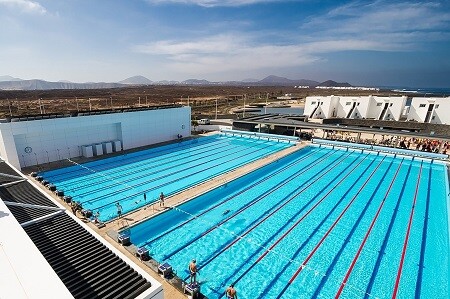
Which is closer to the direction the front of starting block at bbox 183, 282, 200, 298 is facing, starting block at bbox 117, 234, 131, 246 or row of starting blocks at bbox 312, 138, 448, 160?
the row of starting blocks

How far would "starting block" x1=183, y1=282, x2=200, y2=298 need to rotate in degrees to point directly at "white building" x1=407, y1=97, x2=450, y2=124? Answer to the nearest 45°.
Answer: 0° — it already faces it

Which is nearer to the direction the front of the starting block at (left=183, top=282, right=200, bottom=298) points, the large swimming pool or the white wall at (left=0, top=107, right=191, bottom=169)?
the large swimming pool

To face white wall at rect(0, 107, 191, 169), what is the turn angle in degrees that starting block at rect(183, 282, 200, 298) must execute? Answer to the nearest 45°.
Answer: approximately 90° to its left

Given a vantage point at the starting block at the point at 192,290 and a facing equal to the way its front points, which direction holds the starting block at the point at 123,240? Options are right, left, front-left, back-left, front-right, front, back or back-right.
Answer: left

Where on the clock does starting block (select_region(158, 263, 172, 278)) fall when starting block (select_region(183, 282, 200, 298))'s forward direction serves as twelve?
starting block (select_region(158, 263, 172, 278)) is roughly at 9 o'clock from starting block (select_region(183, 282, 200, 298)).

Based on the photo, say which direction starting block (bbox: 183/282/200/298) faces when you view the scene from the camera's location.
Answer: facing away from the viewer and to the right of the viewer

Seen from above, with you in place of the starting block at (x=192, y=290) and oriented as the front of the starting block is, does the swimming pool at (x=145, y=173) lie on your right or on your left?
on your left

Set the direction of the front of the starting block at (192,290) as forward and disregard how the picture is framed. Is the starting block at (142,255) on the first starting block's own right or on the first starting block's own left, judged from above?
on the first starting block's own left
